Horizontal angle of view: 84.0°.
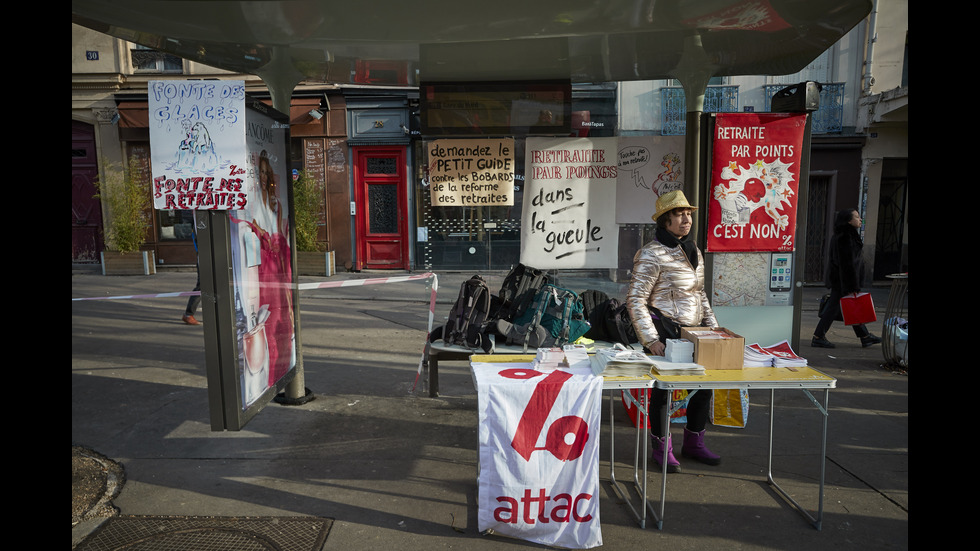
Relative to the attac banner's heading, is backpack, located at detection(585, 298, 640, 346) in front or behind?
behind

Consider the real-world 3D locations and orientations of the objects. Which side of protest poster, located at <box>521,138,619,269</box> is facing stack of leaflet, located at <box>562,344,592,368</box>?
front

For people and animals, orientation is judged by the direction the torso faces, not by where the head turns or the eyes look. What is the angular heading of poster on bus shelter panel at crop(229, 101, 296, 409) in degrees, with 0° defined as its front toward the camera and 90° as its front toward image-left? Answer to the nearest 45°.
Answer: approximately 315°

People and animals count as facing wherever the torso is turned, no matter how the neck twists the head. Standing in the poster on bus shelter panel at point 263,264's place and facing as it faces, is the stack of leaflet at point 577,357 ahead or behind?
ahead

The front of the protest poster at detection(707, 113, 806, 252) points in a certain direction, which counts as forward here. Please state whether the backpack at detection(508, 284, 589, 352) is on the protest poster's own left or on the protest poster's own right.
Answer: on the protest poster's own right

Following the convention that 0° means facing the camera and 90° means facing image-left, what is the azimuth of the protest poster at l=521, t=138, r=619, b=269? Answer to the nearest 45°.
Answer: approximately 0°

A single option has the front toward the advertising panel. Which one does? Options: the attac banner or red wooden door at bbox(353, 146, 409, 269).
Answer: the red wooden door

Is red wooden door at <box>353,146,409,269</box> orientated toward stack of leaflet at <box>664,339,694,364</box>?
yes

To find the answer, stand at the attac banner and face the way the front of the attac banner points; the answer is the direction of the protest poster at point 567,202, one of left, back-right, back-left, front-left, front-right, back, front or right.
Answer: back

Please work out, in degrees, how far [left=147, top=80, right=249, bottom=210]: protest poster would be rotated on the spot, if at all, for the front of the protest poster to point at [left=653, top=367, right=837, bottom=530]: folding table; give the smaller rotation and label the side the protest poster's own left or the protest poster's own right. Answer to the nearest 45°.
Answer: approximately 45° to the protest poster's own left

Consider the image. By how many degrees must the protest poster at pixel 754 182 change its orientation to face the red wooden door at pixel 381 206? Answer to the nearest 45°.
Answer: approximately 135° to its right

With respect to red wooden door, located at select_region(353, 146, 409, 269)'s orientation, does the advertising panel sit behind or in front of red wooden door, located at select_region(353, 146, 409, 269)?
in front
